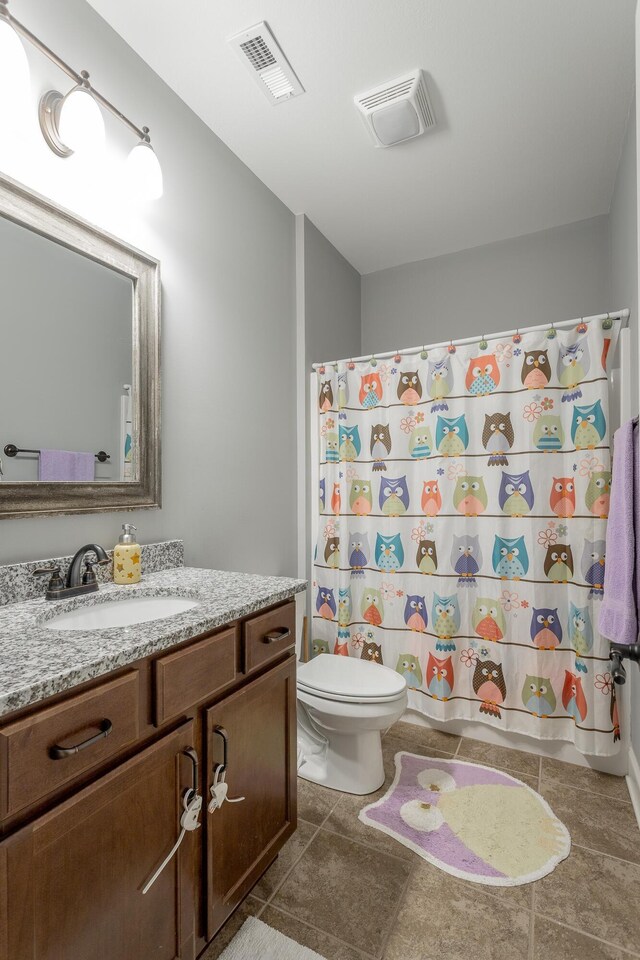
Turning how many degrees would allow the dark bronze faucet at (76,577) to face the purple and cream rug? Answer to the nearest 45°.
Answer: approximately 45° to its left

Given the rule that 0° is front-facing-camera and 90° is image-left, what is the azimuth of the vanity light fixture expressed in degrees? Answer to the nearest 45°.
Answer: approximately 315°

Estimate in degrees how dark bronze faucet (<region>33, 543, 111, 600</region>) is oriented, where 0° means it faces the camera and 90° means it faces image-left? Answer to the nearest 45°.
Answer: approximately 315°
